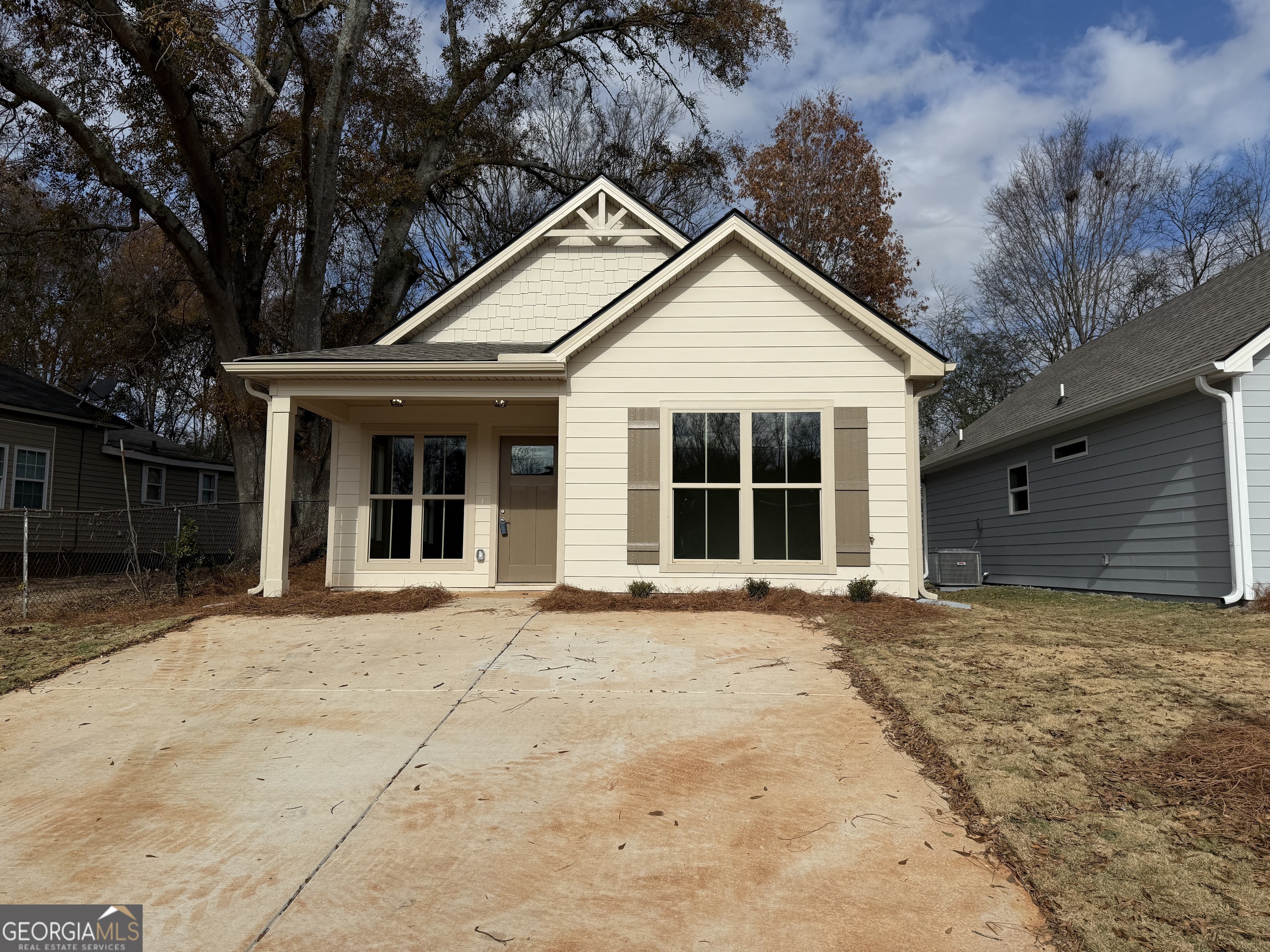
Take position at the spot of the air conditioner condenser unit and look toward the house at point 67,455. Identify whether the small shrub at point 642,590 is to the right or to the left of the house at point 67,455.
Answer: left

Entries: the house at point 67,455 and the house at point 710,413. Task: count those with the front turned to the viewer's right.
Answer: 0

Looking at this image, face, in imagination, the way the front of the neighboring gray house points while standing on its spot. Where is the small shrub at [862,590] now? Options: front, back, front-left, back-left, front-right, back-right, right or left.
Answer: right

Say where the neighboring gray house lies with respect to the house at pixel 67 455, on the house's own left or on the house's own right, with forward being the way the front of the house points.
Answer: on the house's own left

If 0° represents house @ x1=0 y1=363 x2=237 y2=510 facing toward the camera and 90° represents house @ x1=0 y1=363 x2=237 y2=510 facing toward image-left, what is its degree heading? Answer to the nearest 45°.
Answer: approximately 45°

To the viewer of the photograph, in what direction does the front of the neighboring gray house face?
facing the viewer and to the right of the viewer

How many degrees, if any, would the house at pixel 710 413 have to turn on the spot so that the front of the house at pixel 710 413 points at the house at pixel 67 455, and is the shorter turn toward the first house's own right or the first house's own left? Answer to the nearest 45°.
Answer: approximately 135° to the first house's own right

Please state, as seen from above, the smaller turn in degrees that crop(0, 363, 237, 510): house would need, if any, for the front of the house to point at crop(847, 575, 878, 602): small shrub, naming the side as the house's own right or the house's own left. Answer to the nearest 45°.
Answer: approximately 90° to the house's own left

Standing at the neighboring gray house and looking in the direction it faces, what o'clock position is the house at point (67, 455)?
The house is roughly at 4 o'clock from the neighboring gray house.
